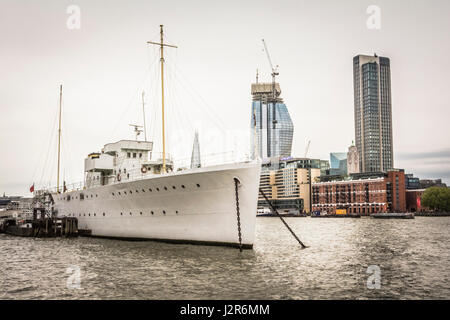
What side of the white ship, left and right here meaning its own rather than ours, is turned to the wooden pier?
back
